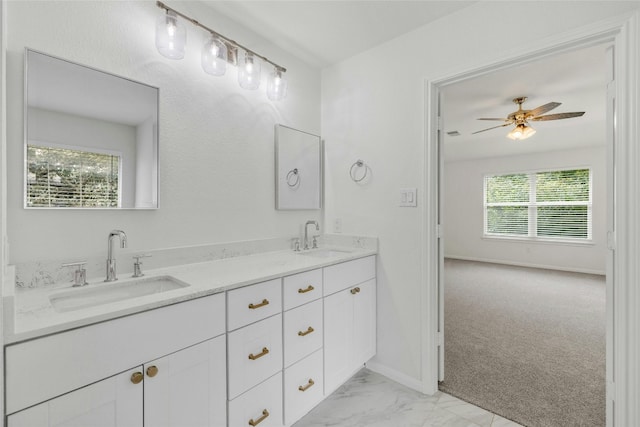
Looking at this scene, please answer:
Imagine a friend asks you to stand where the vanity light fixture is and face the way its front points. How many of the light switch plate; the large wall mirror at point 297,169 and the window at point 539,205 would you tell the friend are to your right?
0

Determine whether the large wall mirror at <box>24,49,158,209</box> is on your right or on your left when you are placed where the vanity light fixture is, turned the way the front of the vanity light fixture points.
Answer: on your right

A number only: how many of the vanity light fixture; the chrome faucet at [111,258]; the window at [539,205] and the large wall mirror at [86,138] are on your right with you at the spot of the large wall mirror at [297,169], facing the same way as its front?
3

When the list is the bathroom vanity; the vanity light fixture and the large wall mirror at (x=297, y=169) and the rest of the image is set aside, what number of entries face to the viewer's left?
0

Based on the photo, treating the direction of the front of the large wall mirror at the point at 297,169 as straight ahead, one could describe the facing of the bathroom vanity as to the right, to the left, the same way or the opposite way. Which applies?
the same way

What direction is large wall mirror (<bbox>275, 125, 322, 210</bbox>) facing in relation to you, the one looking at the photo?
facing the viewer and to the right of the viewer

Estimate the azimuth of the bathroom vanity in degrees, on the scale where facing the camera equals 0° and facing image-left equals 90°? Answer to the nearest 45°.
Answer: approximately 315°

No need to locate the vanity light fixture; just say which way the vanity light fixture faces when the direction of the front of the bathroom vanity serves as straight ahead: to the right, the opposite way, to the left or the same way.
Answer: the same way

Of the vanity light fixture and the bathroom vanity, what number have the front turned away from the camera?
0

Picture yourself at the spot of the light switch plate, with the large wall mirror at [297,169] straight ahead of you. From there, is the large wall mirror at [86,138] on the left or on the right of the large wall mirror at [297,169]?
left

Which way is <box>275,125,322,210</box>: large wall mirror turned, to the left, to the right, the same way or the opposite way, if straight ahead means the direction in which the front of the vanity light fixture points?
the same way

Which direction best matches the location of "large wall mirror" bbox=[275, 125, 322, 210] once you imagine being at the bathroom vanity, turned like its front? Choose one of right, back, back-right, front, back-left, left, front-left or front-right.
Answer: left

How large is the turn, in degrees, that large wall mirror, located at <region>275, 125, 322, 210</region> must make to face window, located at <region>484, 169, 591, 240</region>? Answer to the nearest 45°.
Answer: approximately 90° to its left

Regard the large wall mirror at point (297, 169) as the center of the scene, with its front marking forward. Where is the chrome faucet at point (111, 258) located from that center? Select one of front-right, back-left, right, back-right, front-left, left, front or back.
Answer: right

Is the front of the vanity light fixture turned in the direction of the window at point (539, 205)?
no
